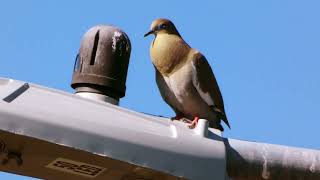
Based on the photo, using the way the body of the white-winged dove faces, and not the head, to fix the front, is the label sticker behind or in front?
in front

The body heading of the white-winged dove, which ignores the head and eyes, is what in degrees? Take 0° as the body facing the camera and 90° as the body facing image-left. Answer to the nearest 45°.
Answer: approximately 45°
